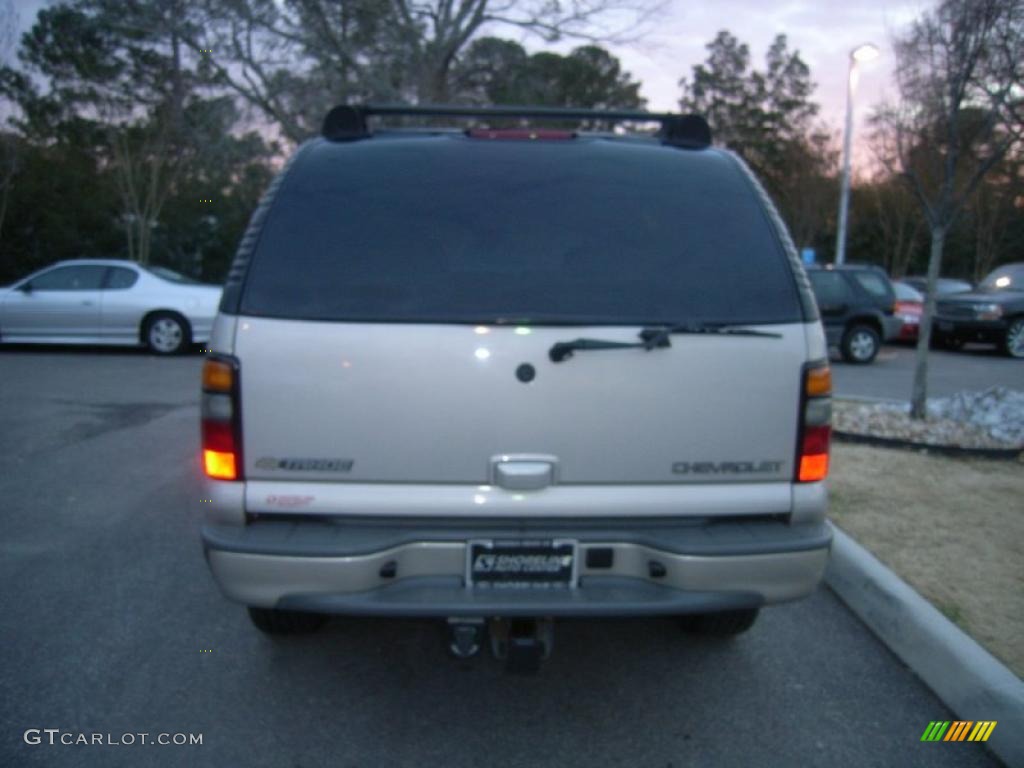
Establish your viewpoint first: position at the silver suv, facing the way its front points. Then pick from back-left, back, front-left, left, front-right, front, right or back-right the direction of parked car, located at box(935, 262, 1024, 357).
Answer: front-right

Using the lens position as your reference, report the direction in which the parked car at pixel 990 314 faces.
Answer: facing the viewer and to the left of the viewer

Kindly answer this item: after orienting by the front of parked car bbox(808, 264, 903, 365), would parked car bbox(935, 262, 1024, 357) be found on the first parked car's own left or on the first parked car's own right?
on the first parked car's own right

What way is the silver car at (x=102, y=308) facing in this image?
to the viewer's left

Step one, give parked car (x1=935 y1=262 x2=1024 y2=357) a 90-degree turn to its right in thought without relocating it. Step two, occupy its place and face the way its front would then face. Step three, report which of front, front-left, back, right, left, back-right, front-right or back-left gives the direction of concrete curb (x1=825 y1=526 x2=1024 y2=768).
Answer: back-left

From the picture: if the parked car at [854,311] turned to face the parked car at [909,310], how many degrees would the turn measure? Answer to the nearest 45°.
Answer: approximately 90° to its right

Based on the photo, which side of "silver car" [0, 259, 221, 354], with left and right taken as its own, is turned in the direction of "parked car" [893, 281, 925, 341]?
back

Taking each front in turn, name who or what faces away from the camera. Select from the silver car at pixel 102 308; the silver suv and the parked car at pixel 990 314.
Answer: the silver suv

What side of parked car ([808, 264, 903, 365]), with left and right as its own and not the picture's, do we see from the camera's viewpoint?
left

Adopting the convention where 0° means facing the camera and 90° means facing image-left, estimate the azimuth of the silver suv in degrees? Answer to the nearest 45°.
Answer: approximately 180°

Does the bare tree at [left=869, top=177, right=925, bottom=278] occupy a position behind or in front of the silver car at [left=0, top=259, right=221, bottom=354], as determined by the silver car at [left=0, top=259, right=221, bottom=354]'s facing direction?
behind
